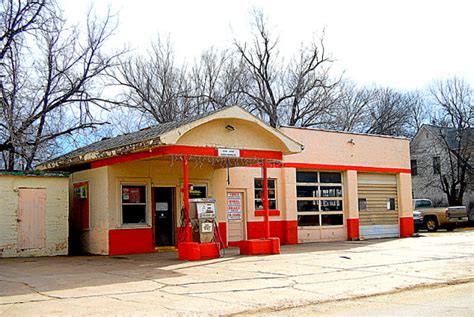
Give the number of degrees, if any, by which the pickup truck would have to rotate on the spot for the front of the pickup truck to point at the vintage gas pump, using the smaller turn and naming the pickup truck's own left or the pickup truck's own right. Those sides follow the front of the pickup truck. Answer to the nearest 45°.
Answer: approximately 135° to the pickup truck's own left

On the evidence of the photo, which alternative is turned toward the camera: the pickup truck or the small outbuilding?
the small outbuilding

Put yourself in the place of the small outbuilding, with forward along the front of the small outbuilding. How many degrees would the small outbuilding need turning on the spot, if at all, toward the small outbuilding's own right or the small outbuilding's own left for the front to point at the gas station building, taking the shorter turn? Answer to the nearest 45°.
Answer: approximately 90° to the small outbuilding's own left

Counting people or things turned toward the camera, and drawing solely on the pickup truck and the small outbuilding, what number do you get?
1

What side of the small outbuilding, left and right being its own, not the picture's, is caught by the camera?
front

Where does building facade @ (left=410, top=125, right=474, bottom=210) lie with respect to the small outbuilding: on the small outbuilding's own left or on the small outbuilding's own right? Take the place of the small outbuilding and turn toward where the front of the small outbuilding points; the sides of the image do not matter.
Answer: on the small outbuilding's own left
